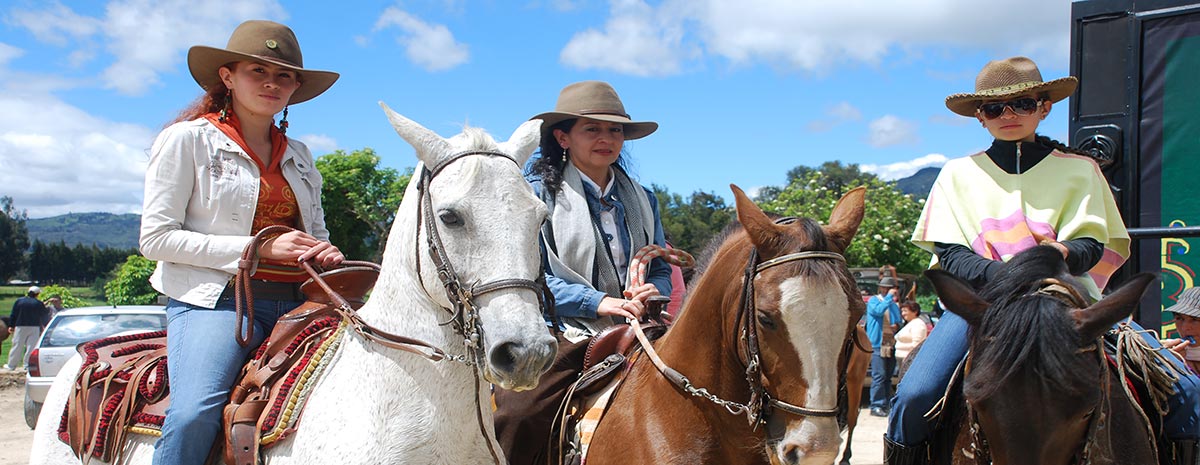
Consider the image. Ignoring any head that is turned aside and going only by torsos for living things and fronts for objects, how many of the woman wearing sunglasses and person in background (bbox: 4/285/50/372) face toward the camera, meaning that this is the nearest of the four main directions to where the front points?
1

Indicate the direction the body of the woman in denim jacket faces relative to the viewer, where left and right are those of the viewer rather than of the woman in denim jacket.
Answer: facing the viewer and to the right of the viewer

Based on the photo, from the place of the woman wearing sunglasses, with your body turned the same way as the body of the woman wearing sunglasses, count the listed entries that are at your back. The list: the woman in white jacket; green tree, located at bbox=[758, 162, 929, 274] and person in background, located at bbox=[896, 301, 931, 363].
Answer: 2

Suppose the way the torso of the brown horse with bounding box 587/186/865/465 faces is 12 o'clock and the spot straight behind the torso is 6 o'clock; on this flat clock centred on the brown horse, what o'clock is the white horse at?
The white horse is roughly at 4 o'clock from the brown horse.

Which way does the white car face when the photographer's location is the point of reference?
facing away from the viewer

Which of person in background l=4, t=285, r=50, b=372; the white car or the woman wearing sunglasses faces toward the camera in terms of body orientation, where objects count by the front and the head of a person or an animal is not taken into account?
the woman wearing sunglasses

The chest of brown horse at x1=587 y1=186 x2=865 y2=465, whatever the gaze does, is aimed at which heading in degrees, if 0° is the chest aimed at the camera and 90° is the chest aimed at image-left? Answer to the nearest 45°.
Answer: approximately 315°

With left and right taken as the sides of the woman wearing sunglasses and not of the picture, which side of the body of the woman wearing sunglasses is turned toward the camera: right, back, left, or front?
front

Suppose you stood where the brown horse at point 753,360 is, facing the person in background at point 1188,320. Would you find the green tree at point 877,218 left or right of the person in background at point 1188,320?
left

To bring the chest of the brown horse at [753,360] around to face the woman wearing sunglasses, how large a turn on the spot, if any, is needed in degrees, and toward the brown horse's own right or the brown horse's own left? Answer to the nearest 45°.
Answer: approximately 90° to the brown horse's own left

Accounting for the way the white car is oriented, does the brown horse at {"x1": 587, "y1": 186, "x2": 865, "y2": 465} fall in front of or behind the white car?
behind

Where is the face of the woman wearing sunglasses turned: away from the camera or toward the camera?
toward the camera

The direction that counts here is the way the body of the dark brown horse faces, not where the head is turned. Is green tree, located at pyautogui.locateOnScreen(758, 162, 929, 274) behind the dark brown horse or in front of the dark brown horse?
behind

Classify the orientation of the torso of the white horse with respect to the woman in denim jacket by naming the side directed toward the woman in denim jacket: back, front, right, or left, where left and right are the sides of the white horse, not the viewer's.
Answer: left

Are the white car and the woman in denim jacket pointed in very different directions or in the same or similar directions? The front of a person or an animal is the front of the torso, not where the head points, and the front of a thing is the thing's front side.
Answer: very different directions

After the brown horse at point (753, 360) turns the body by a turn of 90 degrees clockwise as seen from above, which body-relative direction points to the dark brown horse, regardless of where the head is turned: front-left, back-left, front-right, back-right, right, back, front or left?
back-left
